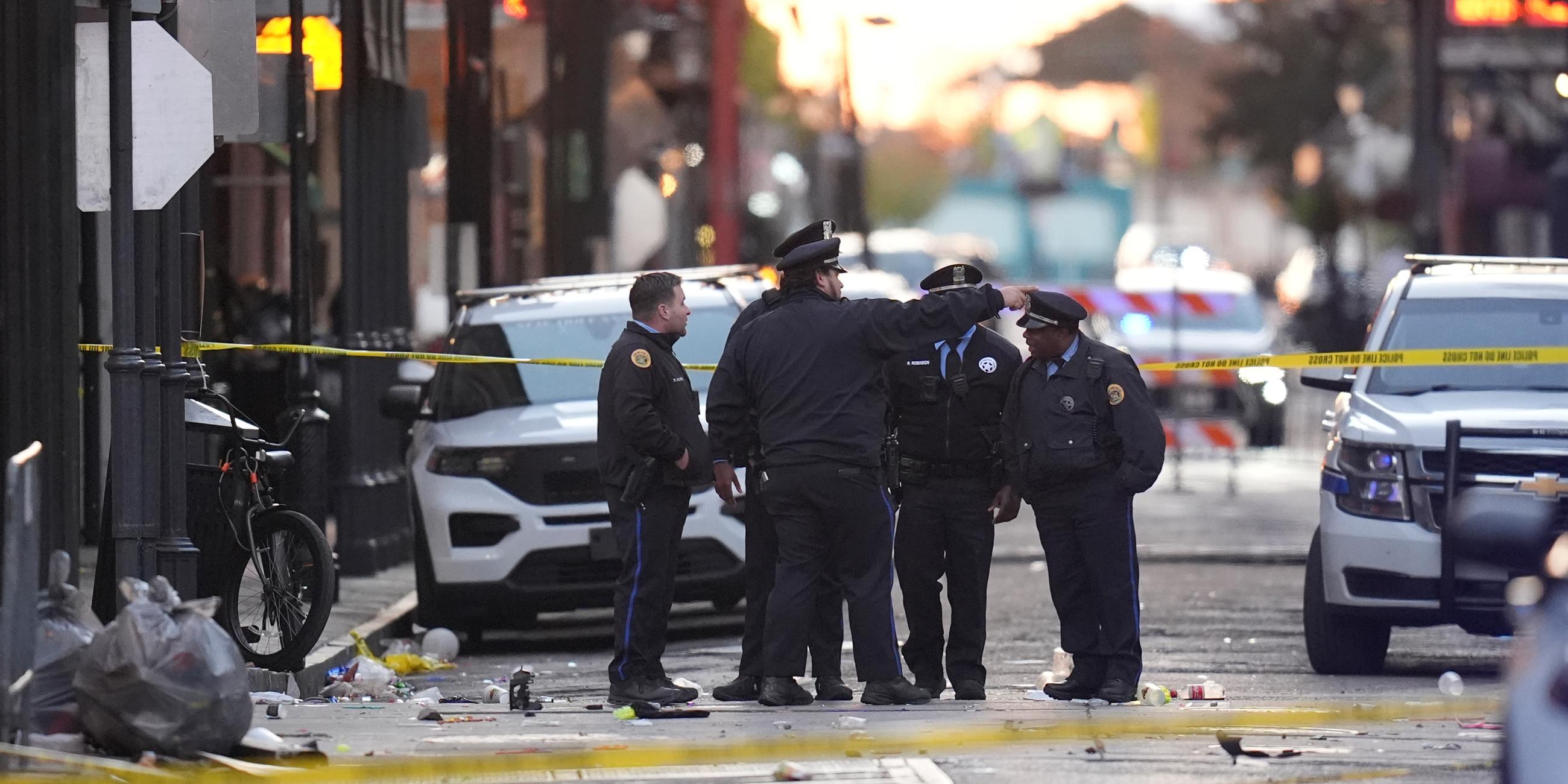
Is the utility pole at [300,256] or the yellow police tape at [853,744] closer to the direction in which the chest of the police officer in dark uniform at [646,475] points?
the yellow police tape

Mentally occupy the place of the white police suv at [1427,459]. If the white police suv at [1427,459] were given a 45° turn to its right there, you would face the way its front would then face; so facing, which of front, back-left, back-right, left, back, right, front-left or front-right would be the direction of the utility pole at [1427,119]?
back-right

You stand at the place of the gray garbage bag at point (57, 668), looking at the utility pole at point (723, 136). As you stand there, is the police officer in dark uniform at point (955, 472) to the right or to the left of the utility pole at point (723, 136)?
right

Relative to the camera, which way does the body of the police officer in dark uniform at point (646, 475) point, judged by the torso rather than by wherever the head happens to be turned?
to the viewer's right

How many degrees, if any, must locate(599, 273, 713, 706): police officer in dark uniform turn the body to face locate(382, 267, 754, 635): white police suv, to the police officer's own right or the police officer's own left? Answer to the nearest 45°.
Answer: approximately 90° to the police officer's own left

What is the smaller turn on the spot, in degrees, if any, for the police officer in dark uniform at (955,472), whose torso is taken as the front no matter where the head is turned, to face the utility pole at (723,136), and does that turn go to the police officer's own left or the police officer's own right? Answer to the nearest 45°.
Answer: approximately 180°

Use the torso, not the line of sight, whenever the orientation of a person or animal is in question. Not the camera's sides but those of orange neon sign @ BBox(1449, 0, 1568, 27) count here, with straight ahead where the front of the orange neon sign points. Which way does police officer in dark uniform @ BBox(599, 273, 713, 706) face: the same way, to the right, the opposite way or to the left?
to the left

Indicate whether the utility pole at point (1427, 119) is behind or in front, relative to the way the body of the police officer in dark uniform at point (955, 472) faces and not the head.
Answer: behind

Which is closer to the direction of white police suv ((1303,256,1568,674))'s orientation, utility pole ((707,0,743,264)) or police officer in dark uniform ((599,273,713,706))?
the police officer in dark uniform

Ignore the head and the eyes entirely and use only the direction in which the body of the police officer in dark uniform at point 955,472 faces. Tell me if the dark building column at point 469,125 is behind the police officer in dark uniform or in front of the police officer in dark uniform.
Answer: behind

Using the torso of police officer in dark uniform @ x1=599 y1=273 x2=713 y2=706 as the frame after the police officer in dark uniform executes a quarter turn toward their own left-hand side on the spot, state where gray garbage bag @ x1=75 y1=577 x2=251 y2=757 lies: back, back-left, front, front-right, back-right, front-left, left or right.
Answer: back-left

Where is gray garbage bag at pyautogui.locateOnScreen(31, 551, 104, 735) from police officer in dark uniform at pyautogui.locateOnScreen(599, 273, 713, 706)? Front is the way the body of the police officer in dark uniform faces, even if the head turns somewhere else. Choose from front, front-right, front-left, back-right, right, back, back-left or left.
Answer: back-right

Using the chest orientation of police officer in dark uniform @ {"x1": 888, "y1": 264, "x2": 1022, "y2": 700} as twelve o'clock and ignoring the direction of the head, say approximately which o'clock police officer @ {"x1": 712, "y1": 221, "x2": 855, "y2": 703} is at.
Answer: The police officer is roughly at 3 o'clock from the police officer in dark uniform.

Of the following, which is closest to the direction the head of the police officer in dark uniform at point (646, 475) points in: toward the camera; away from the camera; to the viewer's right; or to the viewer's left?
to the viewer's right
